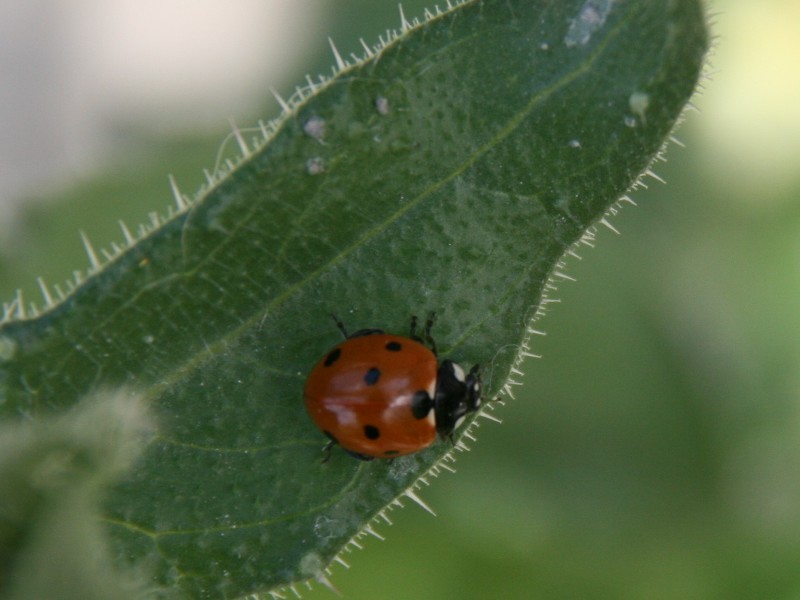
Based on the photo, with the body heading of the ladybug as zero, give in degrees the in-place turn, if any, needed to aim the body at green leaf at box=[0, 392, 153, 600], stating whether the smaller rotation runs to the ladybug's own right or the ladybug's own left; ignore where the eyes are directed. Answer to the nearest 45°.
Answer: approximately 135° to the ladybug's own right

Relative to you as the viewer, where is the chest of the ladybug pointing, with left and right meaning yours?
facing to the right of the viewer
